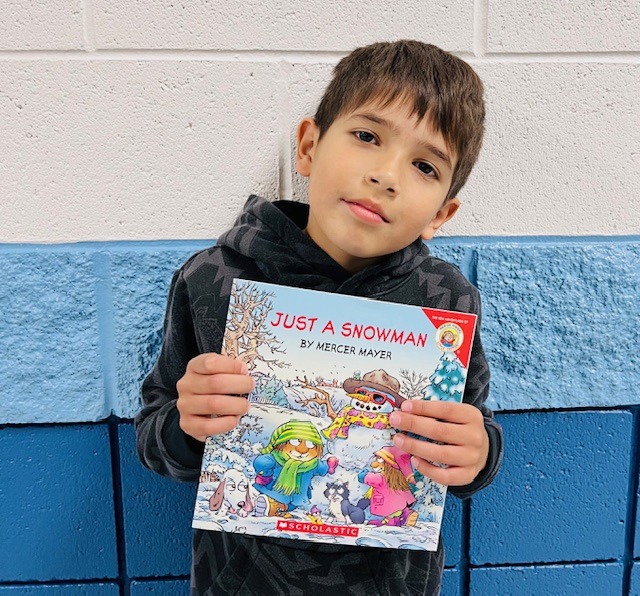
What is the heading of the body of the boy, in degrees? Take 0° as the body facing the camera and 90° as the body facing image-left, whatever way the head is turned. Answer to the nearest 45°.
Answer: approximately 0°
